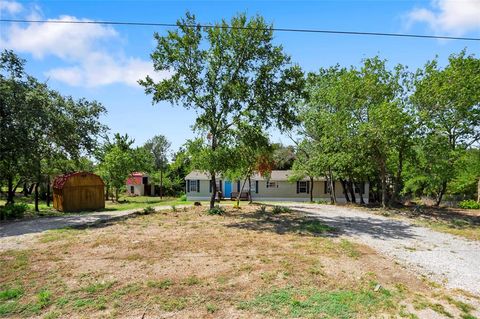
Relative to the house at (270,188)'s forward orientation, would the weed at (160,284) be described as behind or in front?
in front

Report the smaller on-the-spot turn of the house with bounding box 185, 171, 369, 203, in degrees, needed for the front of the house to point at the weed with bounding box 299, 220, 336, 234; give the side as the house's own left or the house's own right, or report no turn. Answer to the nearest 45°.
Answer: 0° — it already faces it

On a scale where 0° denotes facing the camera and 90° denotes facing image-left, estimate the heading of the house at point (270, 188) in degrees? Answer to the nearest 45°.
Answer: approximately 0°

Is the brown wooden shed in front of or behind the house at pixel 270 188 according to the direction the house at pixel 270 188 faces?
in front

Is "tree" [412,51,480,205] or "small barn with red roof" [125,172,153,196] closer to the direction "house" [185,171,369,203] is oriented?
the tree

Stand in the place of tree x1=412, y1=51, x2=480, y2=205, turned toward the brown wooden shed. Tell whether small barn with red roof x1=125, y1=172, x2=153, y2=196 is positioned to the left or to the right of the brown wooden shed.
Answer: right

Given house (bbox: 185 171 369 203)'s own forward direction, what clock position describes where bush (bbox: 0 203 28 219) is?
The bush is roughly at 1 o'clock from the house.

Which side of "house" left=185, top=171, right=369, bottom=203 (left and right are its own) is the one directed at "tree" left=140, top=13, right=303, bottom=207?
front

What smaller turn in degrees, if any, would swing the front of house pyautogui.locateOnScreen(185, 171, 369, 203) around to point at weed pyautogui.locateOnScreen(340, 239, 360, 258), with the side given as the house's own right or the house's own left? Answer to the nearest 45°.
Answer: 0° — it already faces it

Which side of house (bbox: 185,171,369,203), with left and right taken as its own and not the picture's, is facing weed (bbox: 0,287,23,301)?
front

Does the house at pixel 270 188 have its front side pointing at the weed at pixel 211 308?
yes

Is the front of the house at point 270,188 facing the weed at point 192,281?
yes

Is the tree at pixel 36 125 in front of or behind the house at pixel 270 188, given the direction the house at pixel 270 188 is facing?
in front
